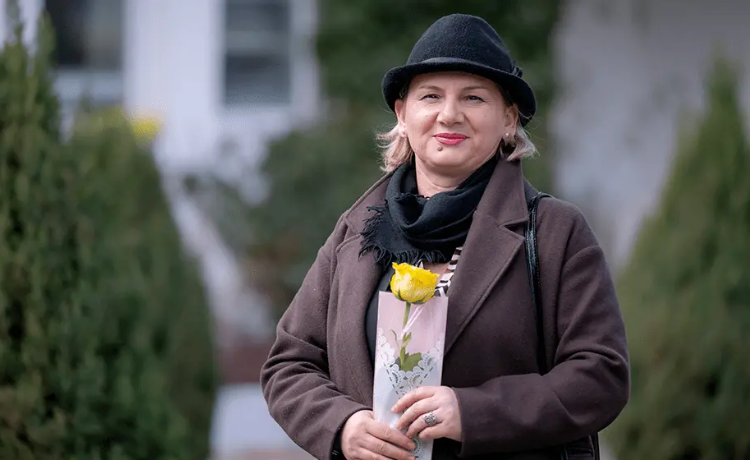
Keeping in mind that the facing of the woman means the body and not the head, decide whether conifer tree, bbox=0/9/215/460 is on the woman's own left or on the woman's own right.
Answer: on the woman's own right

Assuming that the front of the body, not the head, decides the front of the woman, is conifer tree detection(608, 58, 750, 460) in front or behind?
behind

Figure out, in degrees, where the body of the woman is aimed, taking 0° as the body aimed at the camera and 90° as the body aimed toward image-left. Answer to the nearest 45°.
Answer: approximately 0°
